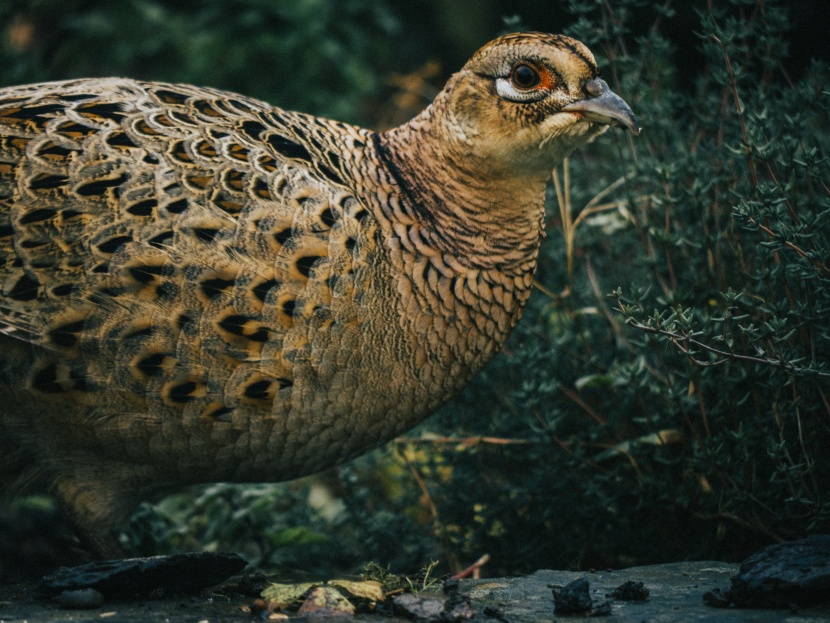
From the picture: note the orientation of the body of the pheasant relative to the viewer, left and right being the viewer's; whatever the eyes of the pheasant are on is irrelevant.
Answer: facing to the right of the viewer

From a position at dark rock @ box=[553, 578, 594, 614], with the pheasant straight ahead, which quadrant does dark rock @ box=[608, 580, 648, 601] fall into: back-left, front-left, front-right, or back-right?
back-right

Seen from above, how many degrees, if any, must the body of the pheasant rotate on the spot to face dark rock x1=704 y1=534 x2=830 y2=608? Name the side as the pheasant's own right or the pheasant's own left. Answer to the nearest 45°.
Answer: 0° — it already faces it
